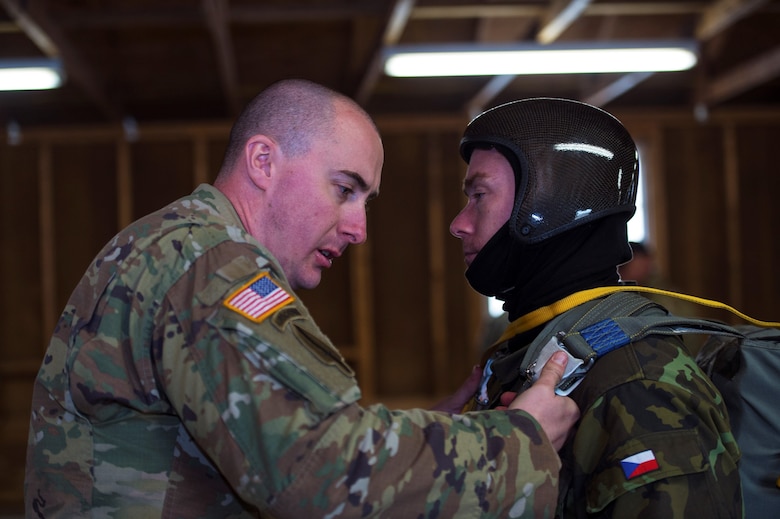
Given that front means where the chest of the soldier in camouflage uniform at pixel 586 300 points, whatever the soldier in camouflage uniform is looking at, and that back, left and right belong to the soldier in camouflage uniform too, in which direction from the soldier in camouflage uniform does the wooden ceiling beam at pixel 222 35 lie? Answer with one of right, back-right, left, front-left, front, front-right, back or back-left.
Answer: front-right

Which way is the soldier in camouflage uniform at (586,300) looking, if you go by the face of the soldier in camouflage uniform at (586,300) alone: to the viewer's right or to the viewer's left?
to the viewer's left

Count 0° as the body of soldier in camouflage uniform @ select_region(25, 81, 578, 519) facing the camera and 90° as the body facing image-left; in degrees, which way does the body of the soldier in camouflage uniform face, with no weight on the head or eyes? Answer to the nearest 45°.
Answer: approximately 270°

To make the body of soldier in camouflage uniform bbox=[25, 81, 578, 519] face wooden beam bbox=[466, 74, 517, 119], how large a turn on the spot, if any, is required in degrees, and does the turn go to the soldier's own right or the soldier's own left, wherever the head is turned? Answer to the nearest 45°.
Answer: approximately 90° to the soldier's own left

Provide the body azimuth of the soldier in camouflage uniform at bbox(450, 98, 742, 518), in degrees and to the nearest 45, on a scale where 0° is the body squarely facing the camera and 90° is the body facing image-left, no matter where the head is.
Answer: approximately 90°

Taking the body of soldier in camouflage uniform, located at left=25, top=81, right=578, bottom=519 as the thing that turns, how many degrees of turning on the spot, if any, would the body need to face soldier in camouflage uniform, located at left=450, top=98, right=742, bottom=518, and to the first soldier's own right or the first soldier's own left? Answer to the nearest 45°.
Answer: approximately 45° to the first soldier's own left

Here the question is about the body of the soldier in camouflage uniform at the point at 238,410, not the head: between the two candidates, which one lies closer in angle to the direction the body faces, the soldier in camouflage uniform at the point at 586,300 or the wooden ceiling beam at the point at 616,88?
the soldier in camouflage uniform

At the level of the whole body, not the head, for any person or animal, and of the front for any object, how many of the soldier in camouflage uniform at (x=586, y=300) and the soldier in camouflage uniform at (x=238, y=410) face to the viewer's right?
1

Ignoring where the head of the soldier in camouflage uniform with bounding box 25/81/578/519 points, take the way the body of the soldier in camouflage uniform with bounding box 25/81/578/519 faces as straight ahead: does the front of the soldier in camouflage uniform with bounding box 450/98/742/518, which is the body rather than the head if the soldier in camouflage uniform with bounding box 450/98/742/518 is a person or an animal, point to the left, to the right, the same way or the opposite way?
the opposite way
